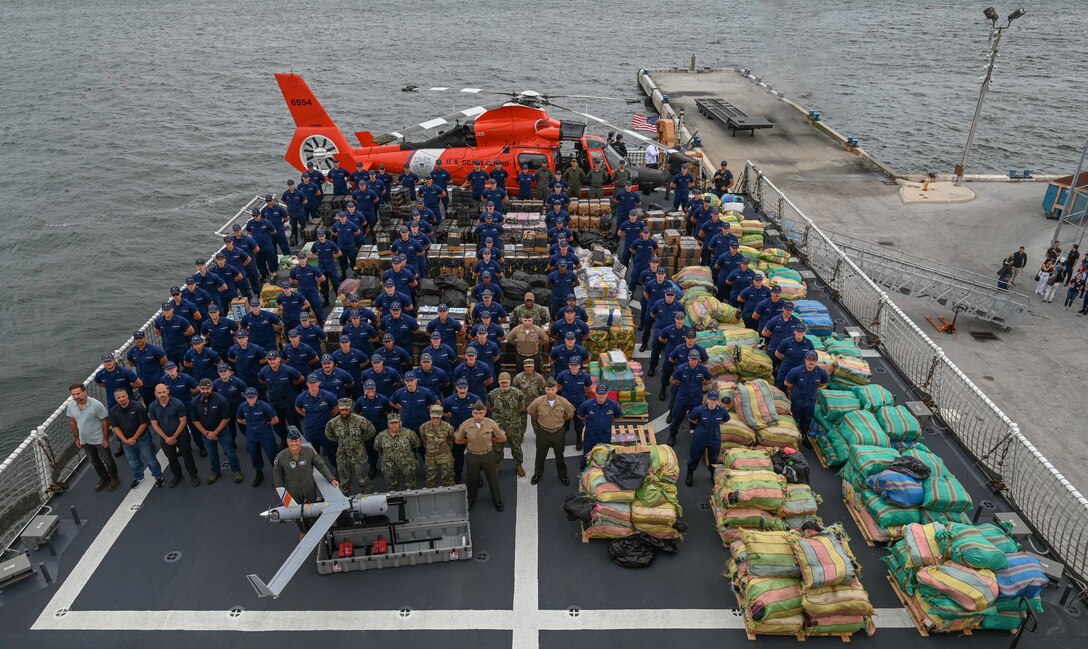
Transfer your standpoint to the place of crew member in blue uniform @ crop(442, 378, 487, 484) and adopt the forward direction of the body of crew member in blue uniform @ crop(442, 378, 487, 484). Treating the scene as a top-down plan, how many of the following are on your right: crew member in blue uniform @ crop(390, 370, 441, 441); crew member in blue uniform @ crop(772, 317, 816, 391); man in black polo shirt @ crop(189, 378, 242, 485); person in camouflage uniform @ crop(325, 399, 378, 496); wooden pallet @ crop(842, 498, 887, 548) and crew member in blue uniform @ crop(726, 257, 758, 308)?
3

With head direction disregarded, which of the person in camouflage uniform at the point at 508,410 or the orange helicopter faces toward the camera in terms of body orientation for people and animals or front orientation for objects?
the person in camouflage uniform

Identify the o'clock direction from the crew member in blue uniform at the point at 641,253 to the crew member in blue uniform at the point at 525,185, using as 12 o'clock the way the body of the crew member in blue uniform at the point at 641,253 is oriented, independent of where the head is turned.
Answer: the crew member in blue uniform at the point at 525,185 is roughly at 5 o'clock from the crew member in blue uniform at the point at 641,253.

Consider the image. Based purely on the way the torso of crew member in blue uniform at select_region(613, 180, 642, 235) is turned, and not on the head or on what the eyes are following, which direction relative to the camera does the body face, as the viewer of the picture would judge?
toward the camera

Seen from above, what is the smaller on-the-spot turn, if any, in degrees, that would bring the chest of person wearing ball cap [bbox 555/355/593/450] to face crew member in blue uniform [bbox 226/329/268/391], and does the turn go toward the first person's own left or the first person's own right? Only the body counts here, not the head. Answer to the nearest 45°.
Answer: approximately 90° to the first person's own right

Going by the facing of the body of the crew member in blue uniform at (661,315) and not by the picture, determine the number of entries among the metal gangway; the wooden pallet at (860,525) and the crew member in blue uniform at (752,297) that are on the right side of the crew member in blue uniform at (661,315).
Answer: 0

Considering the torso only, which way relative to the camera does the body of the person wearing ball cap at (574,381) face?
toward the camera

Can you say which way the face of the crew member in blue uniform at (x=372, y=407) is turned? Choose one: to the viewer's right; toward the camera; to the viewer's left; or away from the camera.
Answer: toward the camera

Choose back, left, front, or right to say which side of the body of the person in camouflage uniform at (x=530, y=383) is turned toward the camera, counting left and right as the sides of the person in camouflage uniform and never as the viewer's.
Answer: front

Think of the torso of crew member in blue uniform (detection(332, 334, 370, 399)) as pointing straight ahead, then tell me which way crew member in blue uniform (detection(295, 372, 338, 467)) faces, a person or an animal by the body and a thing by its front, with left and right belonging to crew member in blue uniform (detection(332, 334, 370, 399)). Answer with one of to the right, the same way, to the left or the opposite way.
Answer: the same way

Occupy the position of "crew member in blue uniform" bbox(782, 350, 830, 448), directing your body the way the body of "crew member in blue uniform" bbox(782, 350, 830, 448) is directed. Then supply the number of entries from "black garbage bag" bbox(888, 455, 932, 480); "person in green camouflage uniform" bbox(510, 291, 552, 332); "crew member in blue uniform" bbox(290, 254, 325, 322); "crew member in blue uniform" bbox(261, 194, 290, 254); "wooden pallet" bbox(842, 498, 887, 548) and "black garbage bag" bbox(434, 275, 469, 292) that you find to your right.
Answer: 4

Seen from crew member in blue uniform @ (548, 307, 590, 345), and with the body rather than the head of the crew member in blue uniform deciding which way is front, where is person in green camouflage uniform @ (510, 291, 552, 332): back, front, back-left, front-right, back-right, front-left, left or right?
back-right

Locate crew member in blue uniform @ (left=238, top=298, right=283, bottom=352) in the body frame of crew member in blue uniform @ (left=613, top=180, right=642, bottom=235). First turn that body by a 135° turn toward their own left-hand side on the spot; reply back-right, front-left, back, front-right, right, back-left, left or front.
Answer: back

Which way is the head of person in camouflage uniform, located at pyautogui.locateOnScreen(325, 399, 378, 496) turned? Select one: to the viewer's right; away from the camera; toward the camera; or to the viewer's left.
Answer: toward the camera

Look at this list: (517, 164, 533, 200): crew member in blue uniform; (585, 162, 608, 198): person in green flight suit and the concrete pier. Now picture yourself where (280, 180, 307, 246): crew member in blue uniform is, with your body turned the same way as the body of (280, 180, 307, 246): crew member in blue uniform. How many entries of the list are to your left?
3

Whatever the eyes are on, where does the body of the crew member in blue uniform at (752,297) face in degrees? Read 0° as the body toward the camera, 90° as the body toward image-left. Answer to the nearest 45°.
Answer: approximately 0°

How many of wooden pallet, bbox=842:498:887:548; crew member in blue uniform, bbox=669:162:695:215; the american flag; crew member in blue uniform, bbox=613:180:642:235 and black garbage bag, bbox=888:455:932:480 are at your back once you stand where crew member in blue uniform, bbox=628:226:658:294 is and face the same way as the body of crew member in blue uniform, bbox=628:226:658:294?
3

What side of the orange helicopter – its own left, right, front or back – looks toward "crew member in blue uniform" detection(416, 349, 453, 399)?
right

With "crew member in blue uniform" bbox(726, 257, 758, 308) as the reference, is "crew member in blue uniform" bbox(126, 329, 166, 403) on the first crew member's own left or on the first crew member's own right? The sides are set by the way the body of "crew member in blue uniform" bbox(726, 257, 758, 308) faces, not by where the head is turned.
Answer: on the first crew member's own right

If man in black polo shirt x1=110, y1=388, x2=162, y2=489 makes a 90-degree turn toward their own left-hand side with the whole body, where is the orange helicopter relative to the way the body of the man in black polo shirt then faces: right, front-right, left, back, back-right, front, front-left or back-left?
front-left

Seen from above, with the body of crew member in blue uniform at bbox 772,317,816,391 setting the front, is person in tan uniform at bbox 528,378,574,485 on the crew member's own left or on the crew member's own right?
on the crew member's own right
